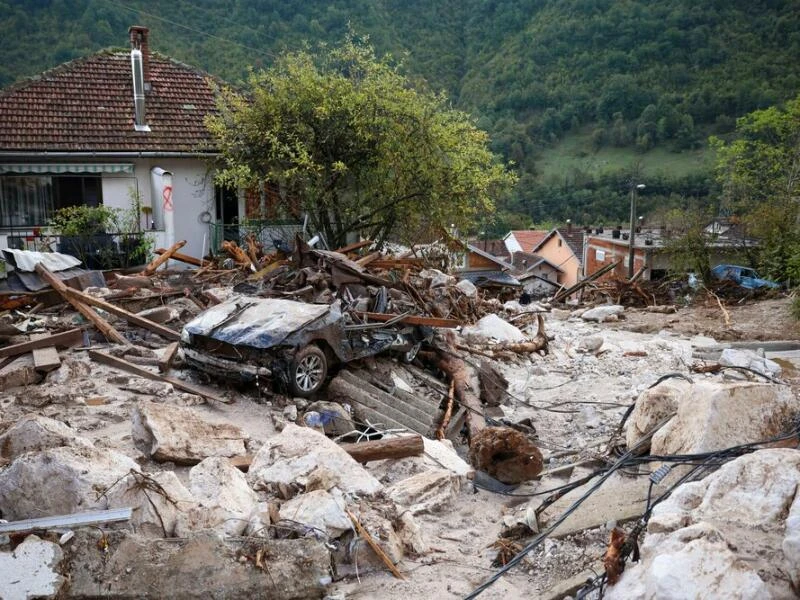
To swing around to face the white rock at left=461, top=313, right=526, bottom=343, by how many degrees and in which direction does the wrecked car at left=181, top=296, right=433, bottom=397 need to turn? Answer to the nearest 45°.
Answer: approximately 180°

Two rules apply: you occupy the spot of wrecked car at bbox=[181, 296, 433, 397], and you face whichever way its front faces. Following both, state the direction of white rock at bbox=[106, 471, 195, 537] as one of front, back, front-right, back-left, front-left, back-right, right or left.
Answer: front-left

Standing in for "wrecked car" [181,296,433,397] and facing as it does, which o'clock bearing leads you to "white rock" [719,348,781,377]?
The white rock is roughly at 7 o'clock from the wrecked car.

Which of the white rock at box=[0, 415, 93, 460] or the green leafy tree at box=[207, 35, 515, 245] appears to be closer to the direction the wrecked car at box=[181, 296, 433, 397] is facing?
the white rock

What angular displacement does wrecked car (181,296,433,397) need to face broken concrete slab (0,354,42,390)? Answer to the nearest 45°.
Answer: approximately 45° to its right

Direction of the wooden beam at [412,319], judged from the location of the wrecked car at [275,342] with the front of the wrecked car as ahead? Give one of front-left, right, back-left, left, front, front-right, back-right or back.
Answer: back

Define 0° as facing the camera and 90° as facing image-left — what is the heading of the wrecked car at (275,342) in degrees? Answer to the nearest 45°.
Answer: approximately 45°

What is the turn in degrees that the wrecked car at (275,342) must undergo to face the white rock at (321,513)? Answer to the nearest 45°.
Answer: approximately 45° to its left

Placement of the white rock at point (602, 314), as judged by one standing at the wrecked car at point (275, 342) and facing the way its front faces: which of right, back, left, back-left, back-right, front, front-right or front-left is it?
back

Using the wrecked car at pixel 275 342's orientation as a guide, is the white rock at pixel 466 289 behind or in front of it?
behind

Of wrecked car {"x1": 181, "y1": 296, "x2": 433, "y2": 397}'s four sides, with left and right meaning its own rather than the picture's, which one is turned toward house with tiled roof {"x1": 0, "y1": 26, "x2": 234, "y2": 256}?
right

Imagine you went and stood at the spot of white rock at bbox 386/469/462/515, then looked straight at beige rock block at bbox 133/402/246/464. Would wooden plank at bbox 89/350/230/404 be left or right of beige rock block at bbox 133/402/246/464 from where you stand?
right

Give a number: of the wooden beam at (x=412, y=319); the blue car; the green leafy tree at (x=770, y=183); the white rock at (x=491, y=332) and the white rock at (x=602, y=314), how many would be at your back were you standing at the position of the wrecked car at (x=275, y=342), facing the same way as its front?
5
